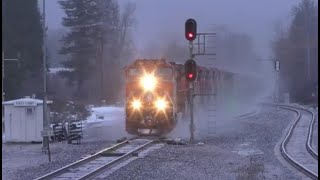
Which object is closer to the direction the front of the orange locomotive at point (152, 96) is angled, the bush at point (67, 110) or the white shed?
the white shed

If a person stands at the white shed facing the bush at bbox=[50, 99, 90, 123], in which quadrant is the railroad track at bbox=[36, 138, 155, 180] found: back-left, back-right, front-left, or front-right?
back-right

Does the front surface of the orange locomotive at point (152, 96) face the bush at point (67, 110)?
no

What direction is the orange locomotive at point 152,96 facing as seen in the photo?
toward the camera

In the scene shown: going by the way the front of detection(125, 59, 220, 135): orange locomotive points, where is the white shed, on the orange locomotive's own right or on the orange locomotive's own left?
on the orange locomotive's own right

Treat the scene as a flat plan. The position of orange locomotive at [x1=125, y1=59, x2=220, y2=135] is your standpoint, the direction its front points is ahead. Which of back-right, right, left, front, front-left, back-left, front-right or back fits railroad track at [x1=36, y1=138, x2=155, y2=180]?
front
